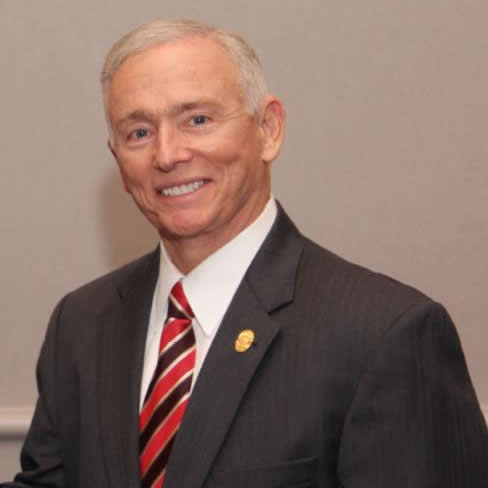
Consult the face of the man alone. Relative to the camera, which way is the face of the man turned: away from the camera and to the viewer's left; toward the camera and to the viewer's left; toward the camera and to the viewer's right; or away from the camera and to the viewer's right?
toward the camera and to the viewer's left

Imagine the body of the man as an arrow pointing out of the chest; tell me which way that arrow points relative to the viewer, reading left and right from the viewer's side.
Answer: facing the viewer and to the left of the viewer
